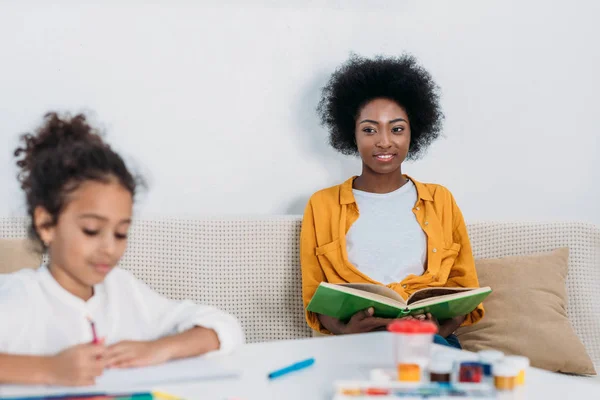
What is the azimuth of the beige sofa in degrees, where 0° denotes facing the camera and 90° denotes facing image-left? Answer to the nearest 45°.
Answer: approximately 0°

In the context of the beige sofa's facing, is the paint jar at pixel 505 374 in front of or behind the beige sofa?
in front

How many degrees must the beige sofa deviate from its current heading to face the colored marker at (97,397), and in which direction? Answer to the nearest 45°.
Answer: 0° — it already faces it

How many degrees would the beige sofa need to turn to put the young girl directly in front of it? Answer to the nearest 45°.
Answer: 0° — it already faces them

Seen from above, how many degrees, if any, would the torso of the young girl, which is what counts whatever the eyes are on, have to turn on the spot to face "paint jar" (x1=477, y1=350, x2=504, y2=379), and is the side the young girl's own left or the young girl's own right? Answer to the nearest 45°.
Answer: approximately 45° to the young girl's own left

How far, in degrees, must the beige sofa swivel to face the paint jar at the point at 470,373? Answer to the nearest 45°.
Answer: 0° — it already faces it

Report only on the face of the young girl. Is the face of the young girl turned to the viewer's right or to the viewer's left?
to the viewer's right

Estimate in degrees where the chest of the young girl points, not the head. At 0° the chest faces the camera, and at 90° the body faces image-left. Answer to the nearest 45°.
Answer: approximately 315°

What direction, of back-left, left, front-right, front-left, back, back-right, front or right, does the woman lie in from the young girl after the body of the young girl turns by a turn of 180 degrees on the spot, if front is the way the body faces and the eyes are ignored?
right
